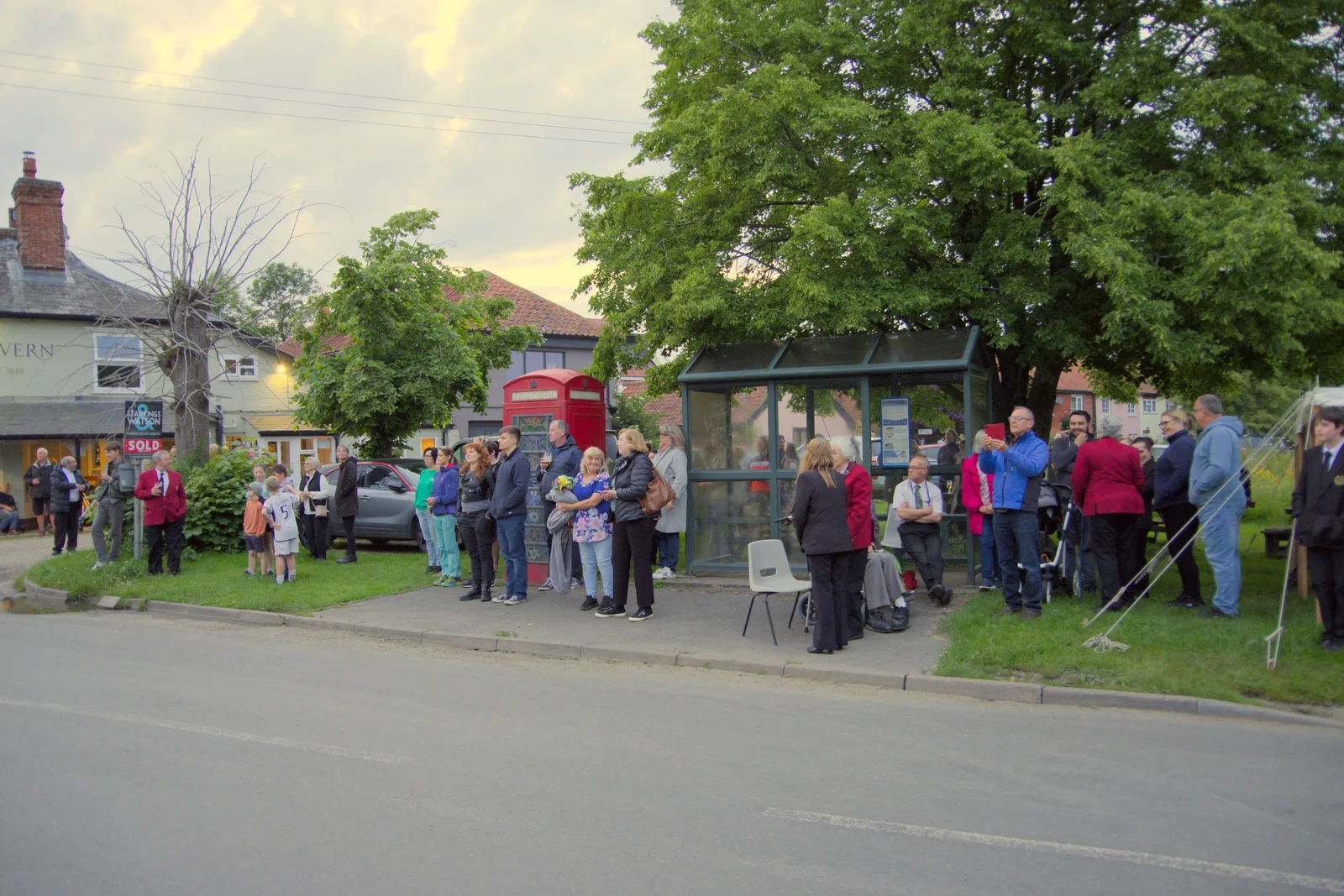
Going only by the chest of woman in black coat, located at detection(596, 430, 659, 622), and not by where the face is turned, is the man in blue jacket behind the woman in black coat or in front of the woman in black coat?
behind

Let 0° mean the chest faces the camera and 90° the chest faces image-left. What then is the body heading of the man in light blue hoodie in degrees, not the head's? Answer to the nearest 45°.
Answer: approximately 90°

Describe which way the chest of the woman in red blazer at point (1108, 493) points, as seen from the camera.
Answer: away from the camera

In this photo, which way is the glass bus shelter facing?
toward the camera

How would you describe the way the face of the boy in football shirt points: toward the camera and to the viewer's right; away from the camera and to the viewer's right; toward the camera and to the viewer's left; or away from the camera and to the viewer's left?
away from the camera and to the viewer's left

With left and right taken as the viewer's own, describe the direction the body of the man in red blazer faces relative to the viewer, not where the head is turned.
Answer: facing the viewer

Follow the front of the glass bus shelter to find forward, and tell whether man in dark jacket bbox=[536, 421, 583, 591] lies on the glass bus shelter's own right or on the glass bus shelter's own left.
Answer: on the glass bus shelter's own right

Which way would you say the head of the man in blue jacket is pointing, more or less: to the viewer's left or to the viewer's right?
to the viewer's left

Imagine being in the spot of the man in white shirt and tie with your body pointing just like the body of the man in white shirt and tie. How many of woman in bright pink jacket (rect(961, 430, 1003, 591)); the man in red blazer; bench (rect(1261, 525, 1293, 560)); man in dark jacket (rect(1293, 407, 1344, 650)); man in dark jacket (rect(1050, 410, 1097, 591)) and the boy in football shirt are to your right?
2

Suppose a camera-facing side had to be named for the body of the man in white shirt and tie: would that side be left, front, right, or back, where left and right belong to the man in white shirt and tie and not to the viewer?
front
